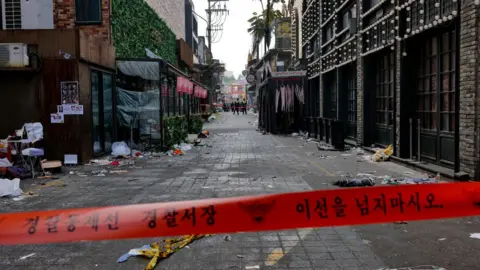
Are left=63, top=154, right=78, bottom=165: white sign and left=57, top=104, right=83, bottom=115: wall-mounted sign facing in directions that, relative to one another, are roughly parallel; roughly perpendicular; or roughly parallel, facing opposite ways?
roughly parallel

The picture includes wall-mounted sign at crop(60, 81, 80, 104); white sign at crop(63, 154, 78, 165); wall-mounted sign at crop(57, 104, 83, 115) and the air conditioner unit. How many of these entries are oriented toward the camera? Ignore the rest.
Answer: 4

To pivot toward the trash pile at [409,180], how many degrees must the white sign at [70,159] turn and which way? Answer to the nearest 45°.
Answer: approximately 45° to its left

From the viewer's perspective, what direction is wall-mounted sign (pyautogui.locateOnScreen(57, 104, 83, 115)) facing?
toward the camera

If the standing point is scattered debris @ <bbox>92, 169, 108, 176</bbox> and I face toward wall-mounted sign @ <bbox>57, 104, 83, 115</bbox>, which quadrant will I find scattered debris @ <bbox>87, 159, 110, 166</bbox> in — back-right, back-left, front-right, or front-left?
front-right

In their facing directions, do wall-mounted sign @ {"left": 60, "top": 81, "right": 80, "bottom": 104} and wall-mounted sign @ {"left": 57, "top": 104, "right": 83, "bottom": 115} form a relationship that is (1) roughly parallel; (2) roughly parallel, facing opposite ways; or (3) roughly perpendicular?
roughly parallel

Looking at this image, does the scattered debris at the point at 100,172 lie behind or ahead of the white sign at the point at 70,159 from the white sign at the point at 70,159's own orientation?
ahead

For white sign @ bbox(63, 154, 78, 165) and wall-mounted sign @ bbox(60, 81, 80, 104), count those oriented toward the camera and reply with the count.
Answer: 2

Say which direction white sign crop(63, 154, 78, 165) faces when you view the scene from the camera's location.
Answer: facing the viewer
